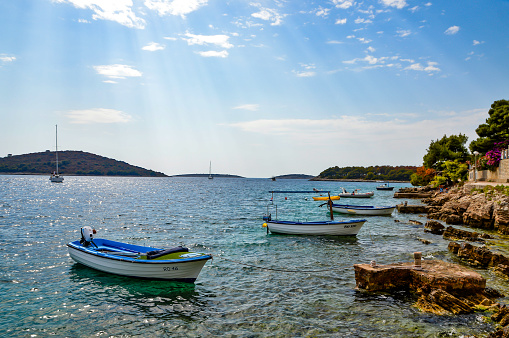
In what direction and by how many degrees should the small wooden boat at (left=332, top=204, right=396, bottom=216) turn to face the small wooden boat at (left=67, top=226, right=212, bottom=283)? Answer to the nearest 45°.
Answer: approximately 90° to its right

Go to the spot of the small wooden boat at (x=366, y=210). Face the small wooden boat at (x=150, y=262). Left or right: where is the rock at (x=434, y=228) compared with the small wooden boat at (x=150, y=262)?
left

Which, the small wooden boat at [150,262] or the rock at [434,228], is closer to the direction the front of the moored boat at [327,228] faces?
the rock

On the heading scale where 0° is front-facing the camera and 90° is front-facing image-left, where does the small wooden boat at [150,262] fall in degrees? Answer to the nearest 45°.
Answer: approximately 315°

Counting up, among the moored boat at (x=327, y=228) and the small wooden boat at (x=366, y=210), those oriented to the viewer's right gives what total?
2

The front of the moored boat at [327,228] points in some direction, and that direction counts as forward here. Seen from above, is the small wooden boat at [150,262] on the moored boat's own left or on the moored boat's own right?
on the moored boat's own right

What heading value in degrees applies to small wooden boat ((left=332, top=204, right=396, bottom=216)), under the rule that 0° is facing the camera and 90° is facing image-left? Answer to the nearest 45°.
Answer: approximately 270°

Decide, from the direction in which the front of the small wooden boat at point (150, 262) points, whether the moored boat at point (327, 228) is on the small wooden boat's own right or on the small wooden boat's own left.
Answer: on the small wooden boat's own left

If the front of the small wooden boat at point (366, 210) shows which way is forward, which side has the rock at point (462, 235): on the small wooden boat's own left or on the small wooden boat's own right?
on the small wooden boat's own right

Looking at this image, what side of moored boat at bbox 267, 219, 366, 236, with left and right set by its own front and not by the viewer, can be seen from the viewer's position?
right
